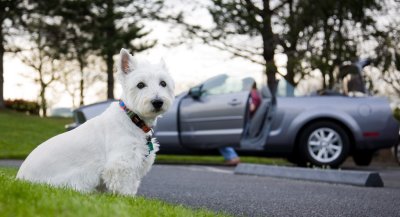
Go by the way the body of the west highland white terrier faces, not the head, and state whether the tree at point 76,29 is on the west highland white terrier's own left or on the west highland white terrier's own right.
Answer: on the west highland white terrier's own left

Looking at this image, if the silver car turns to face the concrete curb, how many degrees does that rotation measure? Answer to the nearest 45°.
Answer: approximately 90° to its left

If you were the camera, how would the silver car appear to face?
facing to the left of the viewer

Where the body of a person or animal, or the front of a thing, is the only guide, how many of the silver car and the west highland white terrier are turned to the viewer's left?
1

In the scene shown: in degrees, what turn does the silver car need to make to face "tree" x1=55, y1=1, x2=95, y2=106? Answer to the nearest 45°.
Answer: approximately 45° to its right

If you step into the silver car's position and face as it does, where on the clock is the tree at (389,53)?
The tree is roughly at 4 o'clock from the silver car.

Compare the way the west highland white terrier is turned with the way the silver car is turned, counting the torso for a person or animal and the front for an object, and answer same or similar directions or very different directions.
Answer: very different directions

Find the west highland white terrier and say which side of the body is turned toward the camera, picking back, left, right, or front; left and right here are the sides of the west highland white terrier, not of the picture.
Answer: right

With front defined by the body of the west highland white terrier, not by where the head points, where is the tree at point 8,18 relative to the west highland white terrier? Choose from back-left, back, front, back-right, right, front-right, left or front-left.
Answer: left

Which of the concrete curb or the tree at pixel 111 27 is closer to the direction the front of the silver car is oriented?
the tree

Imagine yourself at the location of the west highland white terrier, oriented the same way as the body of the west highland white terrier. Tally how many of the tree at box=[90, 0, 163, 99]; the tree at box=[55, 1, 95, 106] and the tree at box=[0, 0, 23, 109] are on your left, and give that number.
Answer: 3

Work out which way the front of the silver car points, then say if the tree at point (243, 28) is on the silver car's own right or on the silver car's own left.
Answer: on the silver car's own right

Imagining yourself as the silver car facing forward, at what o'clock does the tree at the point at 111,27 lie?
The tree is roughly at 2 o'clock from the silver car.
